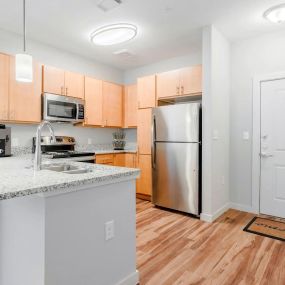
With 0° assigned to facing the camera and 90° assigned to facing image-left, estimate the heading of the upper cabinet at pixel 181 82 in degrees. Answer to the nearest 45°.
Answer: approximately 45°

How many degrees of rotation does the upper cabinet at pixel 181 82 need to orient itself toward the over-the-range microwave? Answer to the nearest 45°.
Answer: approximately 45° to its right

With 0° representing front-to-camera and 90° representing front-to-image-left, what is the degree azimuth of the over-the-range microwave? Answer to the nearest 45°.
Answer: approximately 315°

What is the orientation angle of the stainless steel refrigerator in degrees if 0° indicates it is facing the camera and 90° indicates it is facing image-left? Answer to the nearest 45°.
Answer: approximately 45°

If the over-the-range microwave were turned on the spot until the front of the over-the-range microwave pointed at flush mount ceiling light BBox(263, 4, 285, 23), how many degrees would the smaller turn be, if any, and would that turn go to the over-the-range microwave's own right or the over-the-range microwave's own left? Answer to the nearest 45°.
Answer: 0° — it already faces it
